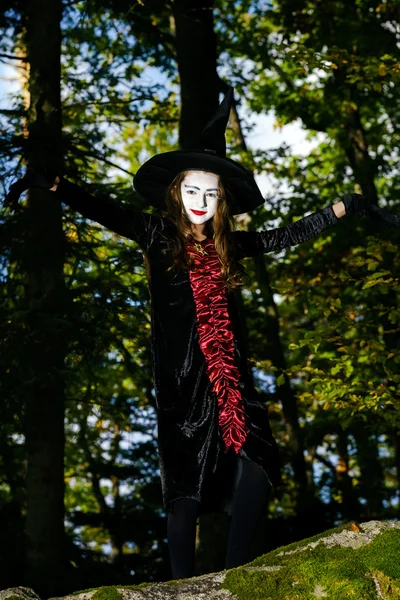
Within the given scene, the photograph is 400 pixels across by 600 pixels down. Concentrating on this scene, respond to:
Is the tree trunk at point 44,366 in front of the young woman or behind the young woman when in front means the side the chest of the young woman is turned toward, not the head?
behind

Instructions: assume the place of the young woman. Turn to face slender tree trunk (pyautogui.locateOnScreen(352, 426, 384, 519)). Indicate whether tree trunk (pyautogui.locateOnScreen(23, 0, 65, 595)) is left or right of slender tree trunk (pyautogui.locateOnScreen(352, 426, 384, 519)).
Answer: left

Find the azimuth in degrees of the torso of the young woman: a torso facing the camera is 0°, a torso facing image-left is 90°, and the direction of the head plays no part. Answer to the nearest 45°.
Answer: approximately 0°

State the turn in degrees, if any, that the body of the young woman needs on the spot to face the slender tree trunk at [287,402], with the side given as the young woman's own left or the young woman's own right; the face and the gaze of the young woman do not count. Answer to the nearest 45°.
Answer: approximately 180°

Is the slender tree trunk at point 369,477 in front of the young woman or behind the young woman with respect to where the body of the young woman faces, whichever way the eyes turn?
behind
